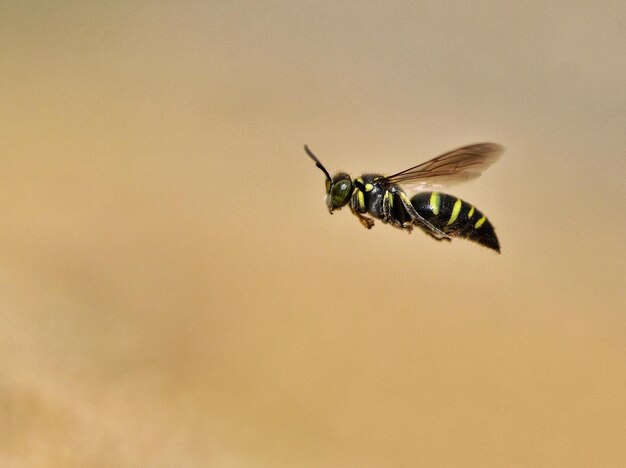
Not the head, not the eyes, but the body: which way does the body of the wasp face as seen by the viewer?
to the viewer's left
